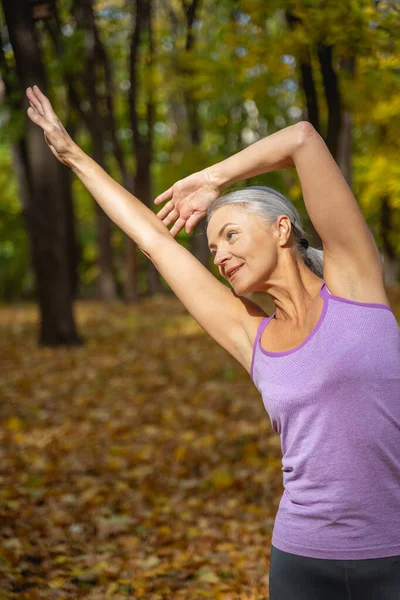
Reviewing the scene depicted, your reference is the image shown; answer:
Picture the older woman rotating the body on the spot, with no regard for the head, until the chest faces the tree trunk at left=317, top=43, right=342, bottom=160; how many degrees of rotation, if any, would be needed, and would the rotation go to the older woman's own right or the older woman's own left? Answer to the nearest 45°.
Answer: approximately 135° to the older woman's own right

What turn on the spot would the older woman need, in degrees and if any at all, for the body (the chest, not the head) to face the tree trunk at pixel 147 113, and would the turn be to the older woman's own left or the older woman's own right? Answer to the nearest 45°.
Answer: approximately 135° to the older woman's own right

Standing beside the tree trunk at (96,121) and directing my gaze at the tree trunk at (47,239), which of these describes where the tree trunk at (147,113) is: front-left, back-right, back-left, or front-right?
back-left

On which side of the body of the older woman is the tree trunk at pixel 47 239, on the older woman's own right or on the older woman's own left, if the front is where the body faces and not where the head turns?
on the older woman's own right

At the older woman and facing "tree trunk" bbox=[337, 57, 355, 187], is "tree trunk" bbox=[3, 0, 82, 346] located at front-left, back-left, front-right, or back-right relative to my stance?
front-left

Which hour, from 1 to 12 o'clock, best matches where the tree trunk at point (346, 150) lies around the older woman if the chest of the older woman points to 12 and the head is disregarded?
The tree trunk is roughly at 5 o'clock from the older woman.

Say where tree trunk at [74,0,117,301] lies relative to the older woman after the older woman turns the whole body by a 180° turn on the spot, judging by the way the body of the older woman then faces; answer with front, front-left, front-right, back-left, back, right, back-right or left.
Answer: front-left

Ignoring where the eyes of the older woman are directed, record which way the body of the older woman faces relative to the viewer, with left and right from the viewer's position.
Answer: facing the viewer and to the left of the viewer

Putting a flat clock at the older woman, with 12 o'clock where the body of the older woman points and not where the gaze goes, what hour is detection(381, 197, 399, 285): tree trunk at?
The tree trunk is roughly at 5 o'clock from the older woman.

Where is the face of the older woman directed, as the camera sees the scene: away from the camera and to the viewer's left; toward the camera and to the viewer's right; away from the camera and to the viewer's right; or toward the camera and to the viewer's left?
toward the camera and to the viewer's left
